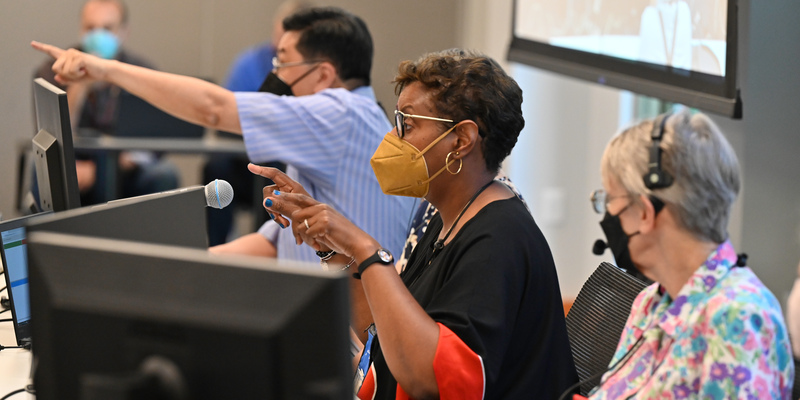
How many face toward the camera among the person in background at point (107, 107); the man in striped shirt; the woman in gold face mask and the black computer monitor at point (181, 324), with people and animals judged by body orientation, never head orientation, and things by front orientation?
1

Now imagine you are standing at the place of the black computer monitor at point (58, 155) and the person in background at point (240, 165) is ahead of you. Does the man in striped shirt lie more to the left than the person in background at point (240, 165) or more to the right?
right

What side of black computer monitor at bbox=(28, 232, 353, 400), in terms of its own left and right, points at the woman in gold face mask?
front

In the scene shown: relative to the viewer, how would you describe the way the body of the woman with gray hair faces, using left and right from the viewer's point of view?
facing to the left of the viewer

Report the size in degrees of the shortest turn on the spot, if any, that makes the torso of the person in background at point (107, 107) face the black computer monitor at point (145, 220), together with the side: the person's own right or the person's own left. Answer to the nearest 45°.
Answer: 0° — they already face it

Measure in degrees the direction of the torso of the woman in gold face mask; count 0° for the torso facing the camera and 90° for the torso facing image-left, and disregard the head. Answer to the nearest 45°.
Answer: approximately 90°

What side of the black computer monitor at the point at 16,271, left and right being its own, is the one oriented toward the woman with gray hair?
front

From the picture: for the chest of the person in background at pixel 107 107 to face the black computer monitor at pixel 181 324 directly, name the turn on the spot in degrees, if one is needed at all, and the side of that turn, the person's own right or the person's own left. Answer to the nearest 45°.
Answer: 0° — they already face it

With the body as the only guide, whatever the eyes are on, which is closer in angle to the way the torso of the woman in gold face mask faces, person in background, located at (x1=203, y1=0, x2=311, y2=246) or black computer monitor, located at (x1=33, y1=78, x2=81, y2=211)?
the black computer monitor

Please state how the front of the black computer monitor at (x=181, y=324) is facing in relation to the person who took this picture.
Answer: facing away from the viewer and to the right of the viewer

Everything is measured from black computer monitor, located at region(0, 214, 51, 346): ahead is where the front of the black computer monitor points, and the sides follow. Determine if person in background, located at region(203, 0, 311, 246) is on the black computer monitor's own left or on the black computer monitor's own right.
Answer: on the black computer monitor's own left

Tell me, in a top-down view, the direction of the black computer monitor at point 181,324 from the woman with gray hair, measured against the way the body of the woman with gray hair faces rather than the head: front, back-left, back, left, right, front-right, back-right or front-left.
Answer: front-left

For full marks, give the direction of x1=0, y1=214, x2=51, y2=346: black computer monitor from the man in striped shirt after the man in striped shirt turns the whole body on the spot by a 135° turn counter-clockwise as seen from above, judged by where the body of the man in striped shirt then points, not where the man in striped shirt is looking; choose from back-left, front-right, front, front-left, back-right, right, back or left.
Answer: right

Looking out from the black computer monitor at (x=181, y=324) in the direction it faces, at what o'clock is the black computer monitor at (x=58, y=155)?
the black computer monitor at (x=58, y=155) is roughly at 10 o'clock from the black computer monitor at (x=181, y=324).

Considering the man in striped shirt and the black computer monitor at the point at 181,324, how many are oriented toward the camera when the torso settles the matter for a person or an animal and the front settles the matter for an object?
0
